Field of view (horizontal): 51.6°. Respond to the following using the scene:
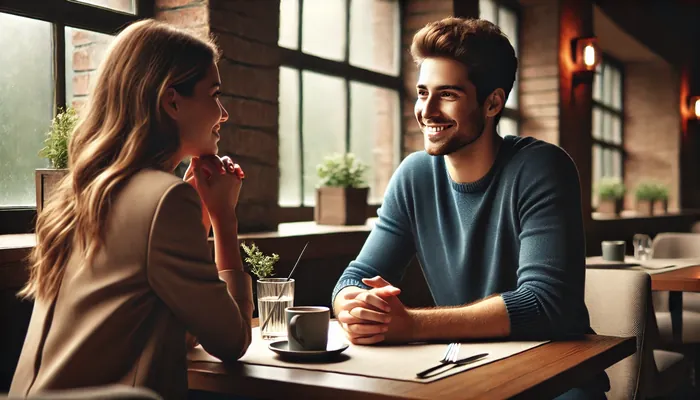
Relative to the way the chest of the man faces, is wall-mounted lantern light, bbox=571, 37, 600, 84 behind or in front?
behind

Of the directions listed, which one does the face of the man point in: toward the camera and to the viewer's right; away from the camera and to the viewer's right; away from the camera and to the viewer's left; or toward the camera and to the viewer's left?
toward the camera and to the viewer's left

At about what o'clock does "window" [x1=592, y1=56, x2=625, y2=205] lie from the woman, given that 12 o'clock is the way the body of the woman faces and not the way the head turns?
The window is roughly at 12 o'clock from the woman.

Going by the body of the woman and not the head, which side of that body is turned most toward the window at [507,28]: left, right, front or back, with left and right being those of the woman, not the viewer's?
front

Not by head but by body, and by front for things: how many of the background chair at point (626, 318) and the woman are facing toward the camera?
0

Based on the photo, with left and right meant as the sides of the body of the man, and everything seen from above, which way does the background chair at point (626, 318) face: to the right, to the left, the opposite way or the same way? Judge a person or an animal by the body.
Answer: the opposite way

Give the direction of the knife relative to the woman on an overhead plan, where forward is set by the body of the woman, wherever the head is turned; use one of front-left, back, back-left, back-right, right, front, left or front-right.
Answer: front-right

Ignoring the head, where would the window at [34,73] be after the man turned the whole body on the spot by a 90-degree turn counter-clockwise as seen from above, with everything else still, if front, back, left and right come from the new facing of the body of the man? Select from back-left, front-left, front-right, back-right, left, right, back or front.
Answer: back-right

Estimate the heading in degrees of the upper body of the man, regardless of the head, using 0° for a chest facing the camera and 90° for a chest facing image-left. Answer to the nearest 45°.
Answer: approximately 45°

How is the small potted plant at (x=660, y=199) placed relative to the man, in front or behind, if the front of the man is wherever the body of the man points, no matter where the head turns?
behind

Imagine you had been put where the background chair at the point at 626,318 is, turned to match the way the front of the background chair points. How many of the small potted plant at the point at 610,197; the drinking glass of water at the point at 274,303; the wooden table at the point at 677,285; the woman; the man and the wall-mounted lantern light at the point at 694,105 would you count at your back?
3

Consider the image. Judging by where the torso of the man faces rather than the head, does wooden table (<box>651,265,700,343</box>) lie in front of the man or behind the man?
behind

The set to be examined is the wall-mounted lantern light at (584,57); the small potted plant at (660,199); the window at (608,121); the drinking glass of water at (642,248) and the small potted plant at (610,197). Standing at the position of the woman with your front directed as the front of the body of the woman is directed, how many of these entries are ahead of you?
5

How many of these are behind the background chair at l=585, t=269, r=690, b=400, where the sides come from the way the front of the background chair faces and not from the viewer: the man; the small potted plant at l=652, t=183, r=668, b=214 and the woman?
2
